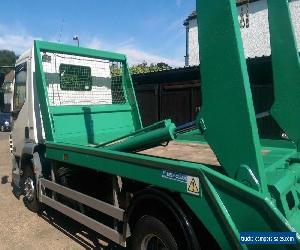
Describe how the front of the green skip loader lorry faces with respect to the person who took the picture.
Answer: facing away from the viewer and to the left of the viewer
